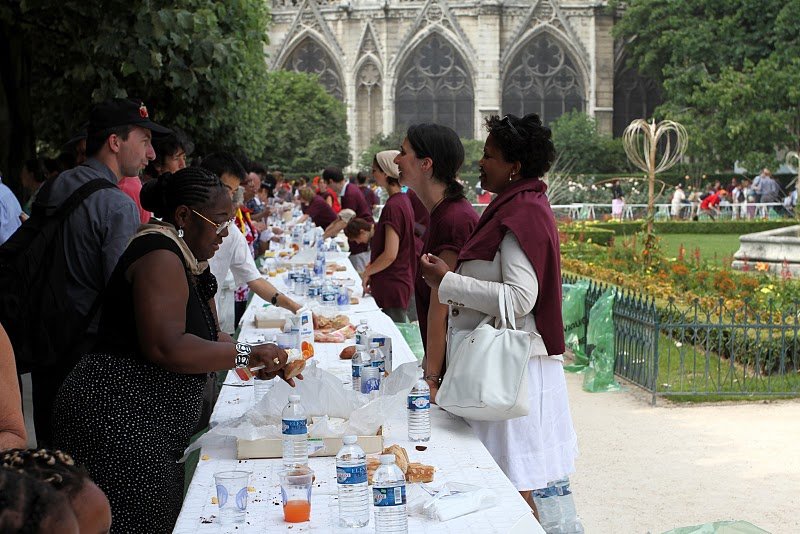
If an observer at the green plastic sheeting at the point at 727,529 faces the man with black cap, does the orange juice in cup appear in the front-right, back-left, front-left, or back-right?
front-left

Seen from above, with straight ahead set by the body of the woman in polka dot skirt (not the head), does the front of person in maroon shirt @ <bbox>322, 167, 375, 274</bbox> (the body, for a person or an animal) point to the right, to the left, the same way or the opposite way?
the opposite way

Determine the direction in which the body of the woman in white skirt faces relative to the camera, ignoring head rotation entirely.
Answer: to the viewer's left

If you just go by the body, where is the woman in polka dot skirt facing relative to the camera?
to the viewer's right

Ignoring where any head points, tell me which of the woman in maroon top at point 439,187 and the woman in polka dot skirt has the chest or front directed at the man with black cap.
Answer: the woman in maroon top

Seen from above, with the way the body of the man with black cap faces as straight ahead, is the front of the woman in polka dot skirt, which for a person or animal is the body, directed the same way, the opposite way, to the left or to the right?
the same way

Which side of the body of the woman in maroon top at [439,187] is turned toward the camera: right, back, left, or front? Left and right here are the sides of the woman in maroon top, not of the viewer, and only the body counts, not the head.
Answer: left

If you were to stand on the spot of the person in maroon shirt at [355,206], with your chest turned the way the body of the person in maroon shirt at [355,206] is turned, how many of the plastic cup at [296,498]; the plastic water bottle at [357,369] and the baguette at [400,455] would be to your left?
3

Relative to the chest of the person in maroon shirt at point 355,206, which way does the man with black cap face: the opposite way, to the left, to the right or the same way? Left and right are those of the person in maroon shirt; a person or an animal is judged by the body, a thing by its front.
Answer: the opposite way

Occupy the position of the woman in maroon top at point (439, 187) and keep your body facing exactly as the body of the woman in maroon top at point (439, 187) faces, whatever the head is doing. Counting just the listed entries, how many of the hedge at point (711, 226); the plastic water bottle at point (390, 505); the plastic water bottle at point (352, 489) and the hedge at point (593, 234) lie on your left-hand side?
2

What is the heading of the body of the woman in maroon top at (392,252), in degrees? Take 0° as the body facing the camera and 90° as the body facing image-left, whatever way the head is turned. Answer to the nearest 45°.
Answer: approximately 90°

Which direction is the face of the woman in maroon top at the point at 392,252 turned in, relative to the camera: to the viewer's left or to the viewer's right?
to the viewer's left

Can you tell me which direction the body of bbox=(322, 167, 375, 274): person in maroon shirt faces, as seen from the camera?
to the viewer's left

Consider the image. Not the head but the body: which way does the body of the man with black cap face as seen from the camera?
to the viewer's right

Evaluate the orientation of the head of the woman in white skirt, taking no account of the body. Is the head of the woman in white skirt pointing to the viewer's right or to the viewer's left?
to the viewer's left

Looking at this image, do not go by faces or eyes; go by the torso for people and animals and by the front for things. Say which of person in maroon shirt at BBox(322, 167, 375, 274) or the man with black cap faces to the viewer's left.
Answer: the person in maroon shirt

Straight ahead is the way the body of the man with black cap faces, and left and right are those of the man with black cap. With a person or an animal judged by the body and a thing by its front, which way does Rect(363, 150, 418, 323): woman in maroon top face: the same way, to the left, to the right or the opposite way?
the opposite way
